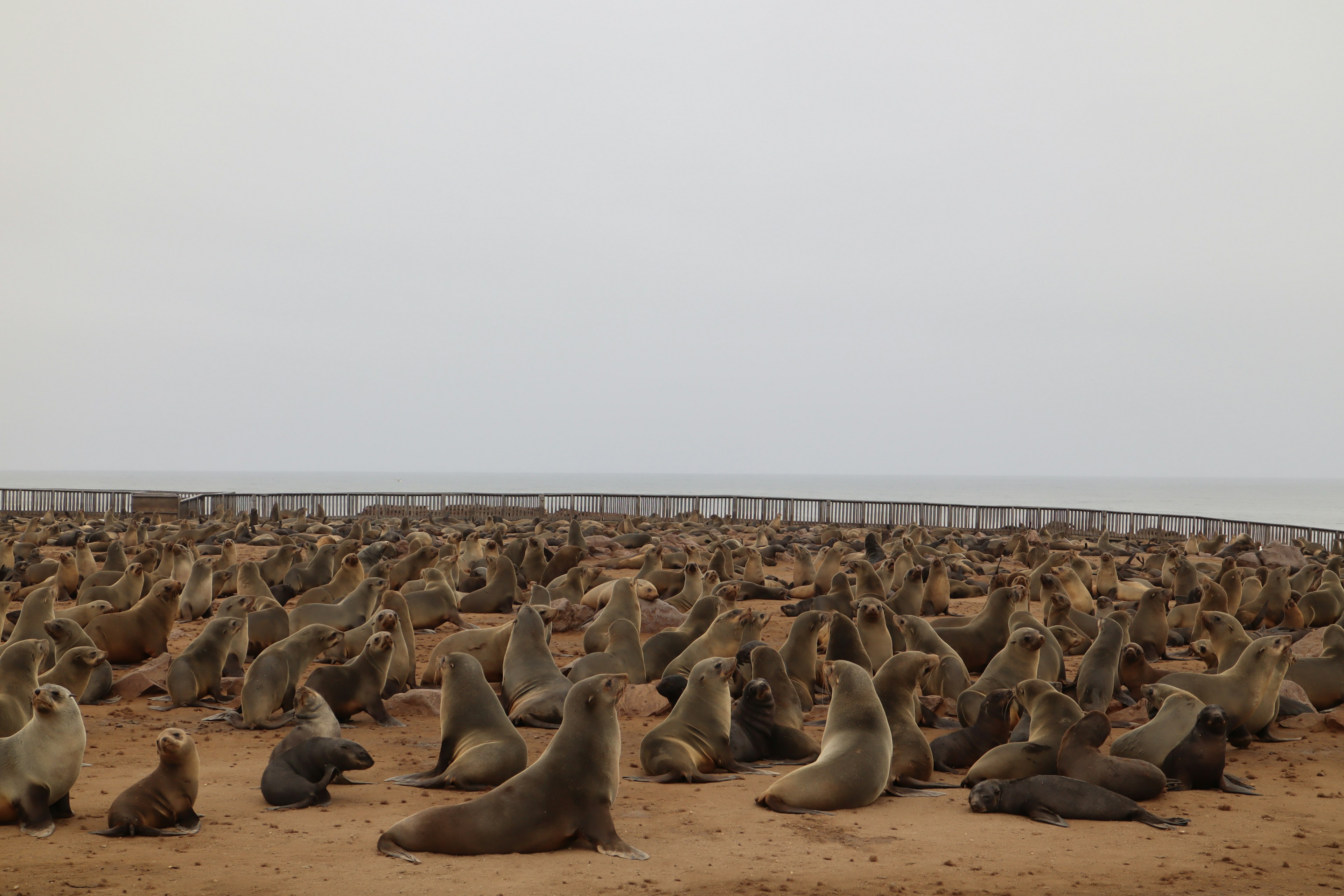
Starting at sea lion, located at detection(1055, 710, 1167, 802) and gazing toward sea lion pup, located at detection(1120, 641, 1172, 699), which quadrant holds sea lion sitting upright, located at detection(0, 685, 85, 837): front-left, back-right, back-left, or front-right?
back-left

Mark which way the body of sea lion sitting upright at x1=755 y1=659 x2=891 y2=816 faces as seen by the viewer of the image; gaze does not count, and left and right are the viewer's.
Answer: facing away from the viewer and to the right of the viewer

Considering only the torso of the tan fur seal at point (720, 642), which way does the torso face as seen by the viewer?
to the viewer's right

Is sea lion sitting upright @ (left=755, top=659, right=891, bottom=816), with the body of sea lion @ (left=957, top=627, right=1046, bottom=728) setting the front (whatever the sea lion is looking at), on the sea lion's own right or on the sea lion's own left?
on the sea lion's own right

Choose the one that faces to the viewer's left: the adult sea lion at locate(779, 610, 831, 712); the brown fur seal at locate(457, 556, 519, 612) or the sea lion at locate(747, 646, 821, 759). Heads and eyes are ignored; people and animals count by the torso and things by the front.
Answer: the sea lion

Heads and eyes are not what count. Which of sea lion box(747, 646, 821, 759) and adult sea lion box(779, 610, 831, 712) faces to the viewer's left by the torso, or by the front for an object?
the sea lion

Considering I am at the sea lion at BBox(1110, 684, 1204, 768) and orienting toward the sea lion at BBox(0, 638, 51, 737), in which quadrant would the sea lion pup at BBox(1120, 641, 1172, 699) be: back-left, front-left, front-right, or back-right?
back-right

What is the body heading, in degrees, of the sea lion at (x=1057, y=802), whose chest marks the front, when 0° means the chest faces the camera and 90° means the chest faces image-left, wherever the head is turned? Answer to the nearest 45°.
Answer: approximately 90°

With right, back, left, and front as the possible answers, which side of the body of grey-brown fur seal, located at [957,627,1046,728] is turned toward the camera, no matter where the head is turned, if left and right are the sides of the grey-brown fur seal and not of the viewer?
right

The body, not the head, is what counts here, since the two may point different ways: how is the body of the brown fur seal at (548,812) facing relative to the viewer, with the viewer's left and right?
facing to the right of the viewer

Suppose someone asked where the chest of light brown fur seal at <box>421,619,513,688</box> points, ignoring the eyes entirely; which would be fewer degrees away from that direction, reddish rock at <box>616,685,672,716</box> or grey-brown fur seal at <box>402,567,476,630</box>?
the reddish rock
